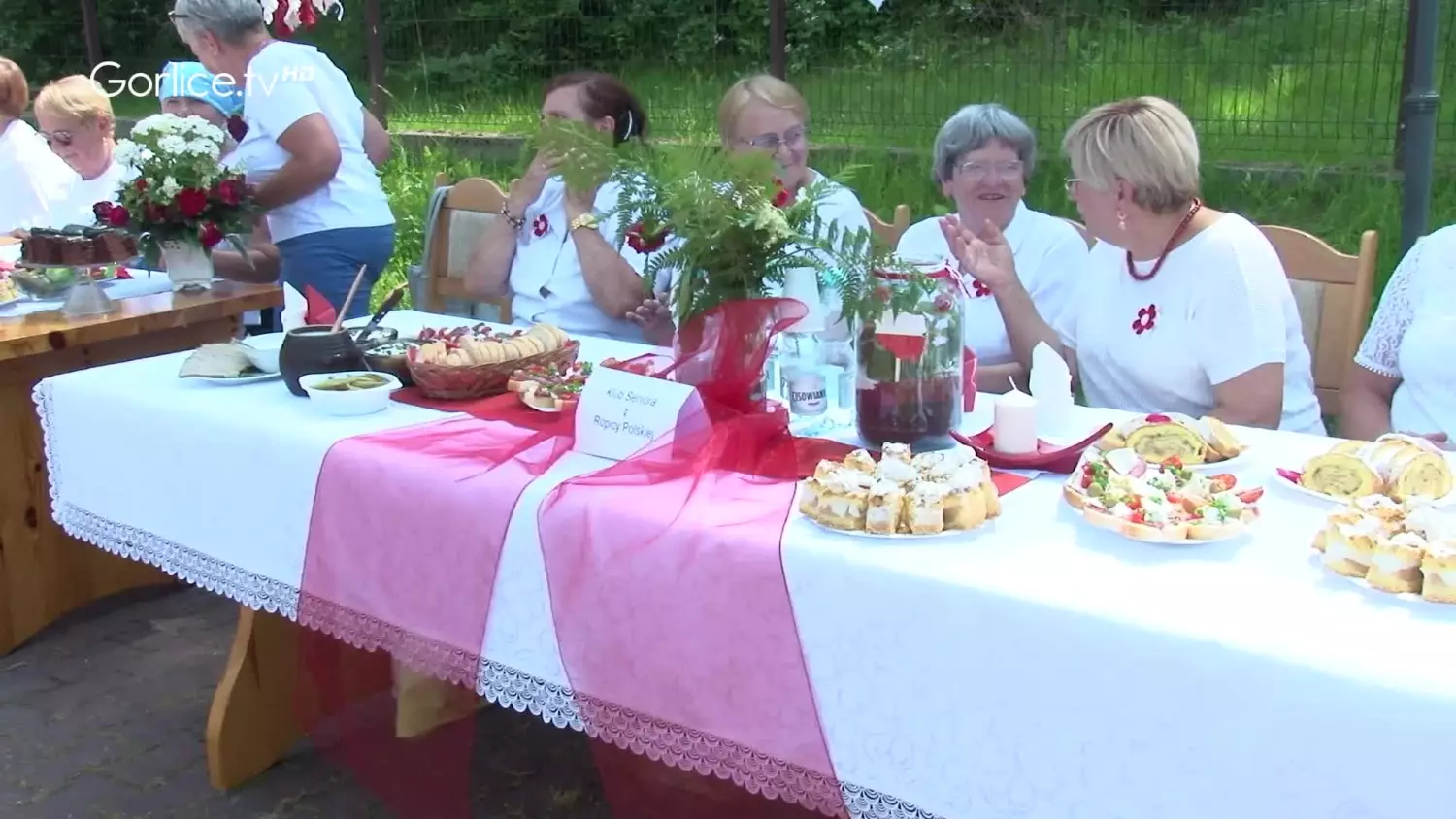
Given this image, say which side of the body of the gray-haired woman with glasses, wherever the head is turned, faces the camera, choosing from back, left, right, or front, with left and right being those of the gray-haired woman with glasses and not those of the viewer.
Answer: front

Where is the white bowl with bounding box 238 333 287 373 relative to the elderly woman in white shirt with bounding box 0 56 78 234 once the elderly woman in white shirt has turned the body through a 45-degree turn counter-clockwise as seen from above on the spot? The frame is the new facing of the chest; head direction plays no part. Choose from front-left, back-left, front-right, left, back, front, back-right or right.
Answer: front

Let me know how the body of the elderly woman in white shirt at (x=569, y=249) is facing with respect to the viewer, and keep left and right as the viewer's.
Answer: facing the viewer and to the left of the viewer

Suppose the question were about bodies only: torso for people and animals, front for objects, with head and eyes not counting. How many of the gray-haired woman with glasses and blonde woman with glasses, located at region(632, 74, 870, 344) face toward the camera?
2

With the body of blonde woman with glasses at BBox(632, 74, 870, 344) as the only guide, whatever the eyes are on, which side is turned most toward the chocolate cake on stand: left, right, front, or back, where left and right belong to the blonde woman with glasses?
right

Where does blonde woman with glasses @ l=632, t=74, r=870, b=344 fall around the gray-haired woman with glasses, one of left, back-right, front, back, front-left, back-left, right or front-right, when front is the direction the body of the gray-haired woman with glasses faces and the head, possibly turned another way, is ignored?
right

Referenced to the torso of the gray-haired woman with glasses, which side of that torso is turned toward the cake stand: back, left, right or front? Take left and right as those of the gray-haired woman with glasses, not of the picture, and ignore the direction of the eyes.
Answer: right

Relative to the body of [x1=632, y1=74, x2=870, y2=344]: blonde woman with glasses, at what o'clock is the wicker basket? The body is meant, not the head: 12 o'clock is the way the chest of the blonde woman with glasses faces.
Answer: The wicker basket is roughly at 1 o'clock from the blonde woman with glasses.

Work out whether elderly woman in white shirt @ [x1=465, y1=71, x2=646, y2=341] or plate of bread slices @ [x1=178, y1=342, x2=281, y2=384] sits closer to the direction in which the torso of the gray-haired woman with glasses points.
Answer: the plate of bread slices

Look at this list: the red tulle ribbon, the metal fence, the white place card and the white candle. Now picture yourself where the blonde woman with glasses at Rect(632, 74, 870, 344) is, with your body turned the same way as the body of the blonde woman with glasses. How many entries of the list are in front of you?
3

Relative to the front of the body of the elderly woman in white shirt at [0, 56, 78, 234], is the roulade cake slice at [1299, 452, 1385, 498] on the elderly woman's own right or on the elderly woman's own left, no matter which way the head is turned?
on the elderly woman's own left

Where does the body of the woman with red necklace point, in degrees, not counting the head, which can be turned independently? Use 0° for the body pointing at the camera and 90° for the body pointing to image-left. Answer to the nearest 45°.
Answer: approximately 45°
